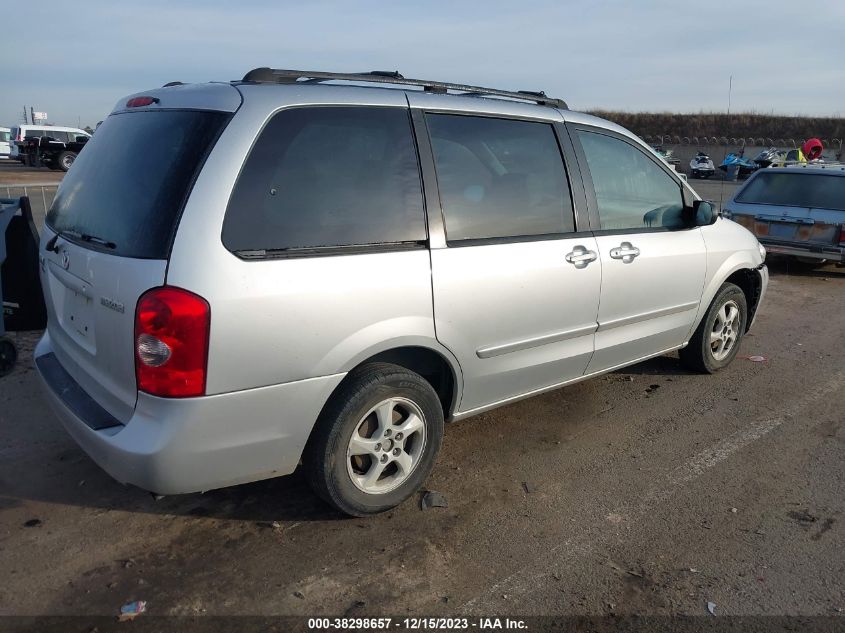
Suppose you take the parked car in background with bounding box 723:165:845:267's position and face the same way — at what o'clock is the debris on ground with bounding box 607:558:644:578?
The debris on ground is roughly at 6 o'clock from the parked car in background.

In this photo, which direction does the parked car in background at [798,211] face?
away from the camera

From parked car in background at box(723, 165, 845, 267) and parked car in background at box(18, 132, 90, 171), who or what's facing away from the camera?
parked car in background at box(723, 165, 845, 267)

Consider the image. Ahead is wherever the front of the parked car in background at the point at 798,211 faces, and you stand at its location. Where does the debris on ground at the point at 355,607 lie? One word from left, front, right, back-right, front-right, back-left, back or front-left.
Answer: back

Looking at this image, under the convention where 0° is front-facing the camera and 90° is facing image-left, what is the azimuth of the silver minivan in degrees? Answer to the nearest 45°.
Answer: approximately 225°

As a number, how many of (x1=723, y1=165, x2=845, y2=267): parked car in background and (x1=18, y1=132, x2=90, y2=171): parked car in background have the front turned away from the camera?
1

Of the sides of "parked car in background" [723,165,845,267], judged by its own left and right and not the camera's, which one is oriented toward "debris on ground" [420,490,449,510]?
back
